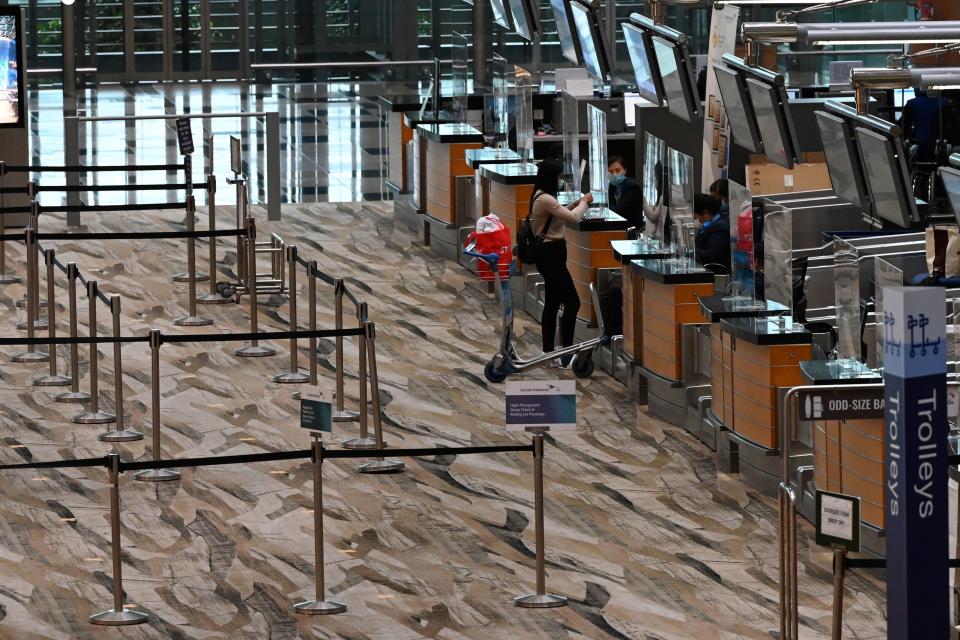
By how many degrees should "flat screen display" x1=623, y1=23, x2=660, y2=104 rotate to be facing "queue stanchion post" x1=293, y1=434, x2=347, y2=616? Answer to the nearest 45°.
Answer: approximately 45° to its left

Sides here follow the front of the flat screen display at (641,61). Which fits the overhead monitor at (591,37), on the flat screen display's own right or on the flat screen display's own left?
on the flat screen display's own right

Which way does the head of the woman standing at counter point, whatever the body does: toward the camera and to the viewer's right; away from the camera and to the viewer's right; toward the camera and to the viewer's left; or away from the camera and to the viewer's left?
away from the camera and to the viewer's right

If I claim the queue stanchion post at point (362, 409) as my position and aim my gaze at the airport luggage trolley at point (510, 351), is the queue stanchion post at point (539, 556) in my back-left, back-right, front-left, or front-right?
back-right

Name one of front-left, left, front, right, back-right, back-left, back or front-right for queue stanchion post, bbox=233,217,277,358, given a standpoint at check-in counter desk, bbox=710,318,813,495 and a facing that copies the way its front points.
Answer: right
